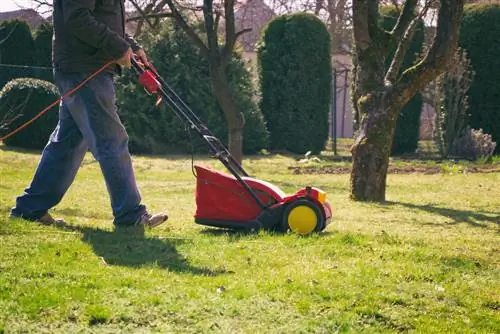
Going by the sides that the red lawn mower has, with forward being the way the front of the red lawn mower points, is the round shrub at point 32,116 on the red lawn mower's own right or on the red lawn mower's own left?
on the red lawn mower's own left

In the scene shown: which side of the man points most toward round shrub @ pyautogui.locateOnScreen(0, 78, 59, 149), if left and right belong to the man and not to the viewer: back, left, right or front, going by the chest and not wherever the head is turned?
left

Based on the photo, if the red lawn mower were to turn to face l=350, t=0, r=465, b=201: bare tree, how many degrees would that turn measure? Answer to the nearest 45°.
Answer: approximately 45° to its left

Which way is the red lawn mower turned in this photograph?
to the viewer's right

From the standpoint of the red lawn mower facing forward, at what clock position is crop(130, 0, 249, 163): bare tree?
The bare tree is roughly at 9 o'clock from the red lawn mower.

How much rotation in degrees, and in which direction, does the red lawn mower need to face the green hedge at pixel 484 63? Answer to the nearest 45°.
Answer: approximately 45° to its left

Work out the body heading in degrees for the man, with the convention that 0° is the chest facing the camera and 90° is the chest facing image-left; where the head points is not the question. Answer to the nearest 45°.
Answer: approximately 270°
